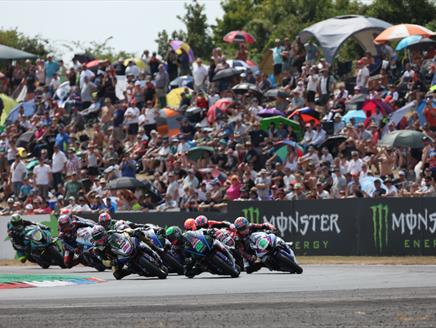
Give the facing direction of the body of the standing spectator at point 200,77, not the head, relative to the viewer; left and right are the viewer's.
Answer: facing the viewer

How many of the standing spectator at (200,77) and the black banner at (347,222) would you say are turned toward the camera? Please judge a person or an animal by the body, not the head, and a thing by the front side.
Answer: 2

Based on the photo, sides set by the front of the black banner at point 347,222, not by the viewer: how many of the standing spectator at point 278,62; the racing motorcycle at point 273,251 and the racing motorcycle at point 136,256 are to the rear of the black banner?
1

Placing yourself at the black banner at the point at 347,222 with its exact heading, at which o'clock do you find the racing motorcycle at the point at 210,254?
The racing motorcycle is roughly at 1 o'clock from the black banner.

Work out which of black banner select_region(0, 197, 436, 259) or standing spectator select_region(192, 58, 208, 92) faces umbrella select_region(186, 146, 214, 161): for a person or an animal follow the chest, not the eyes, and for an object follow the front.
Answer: the standing spectator

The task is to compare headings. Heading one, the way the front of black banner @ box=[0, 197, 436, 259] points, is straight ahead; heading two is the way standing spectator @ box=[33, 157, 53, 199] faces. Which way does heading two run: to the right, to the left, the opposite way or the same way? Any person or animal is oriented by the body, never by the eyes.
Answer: the same way

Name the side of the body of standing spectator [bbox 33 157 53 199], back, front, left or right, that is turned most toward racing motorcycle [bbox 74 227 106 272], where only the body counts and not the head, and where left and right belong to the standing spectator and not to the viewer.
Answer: front

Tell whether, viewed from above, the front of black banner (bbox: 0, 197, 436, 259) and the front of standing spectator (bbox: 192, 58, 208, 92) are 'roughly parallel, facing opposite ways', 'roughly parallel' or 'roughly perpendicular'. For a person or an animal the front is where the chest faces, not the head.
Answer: roughly parallel

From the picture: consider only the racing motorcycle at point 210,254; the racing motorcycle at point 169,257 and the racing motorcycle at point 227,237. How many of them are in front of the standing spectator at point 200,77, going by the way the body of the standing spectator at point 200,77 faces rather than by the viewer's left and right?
3

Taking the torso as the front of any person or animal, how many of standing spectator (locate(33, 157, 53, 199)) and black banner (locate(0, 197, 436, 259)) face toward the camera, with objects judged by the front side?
2

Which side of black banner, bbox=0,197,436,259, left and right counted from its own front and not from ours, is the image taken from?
front

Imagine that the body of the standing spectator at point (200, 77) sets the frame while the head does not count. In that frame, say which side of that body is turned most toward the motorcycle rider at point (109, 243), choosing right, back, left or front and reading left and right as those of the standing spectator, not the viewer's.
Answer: front

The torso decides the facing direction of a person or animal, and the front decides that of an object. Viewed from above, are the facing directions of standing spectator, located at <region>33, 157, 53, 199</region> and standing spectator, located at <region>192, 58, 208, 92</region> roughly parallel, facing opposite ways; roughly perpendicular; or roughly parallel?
roughly parallel

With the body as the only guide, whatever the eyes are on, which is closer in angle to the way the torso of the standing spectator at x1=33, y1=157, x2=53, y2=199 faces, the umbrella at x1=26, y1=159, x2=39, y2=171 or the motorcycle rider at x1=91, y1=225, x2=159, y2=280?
the motorcycle rider
